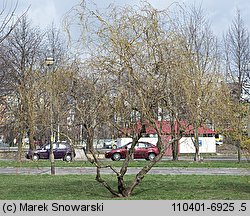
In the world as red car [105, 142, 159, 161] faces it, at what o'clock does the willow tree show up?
The willow tree is roughly at 9 o'clock from the red car.

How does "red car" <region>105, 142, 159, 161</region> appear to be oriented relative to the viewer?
to the viewer's left

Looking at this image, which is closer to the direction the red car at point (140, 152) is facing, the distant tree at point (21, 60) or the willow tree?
the distant tree

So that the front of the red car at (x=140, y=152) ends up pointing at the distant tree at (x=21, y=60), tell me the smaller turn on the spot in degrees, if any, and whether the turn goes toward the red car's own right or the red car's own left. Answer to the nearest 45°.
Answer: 0° — it already faces it
